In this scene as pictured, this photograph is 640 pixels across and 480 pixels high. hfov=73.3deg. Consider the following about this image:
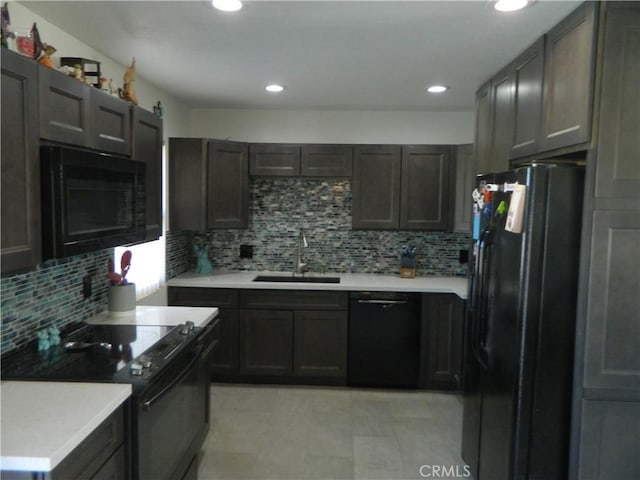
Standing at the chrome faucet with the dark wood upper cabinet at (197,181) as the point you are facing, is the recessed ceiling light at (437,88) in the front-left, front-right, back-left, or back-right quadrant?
back-left

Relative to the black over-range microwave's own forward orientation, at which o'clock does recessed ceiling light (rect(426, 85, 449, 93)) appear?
The recessed ceiling light is roughly at 10 o'clock from the black over-range microwave.

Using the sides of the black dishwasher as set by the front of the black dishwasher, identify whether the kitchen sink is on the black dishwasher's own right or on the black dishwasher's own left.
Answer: on the black dishwasher's own right

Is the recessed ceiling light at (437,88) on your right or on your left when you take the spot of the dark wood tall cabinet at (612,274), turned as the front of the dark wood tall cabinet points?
on your right

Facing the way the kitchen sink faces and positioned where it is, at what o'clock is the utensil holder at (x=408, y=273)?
The utensil holder is roughly at 9 o'clock from the kitchen sink.

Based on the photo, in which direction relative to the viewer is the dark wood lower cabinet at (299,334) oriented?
toward the camera

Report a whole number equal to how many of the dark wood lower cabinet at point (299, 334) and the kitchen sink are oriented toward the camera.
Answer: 2

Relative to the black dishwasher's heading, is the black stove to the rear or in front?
in front

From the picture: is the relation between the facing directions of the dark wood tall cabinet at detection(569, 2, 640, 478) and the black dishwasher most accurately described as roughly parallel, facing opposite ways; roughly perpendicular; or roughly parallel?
roughly perpendicular

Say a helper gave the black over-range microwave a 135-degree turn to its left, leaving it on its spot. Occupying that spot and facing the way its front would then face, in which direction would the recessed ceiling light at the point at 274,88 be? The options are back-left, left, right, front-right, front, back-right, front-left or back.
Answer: front-right

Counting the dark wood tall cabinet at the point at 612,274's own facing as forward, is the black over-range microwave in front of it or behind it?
in front

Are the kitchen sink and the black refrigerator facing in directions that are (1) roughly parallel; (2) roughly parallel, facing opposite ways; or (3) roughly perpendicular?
roughly perpendicular

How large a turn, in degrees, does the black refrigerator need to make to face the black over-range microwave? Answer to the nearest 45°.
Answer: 0° — it already faces it

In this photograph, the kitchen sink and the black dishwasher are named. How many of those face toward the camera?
2

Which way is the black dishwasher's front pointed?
toward the camera

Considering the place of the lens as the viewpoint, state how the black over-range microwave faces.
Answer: facing the viewer and to the right of the viewer

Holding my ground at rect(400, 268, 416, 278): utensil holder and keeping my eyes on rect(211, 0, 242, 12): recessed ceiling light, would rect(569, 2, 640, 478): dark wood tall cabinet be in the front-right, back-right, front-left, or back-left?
front-left

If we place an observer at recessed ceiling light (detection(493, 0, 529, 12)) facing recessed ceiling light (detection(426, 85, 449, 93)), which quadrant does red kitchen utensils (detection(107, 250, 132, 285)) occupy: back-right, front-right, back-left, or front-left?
front-left
